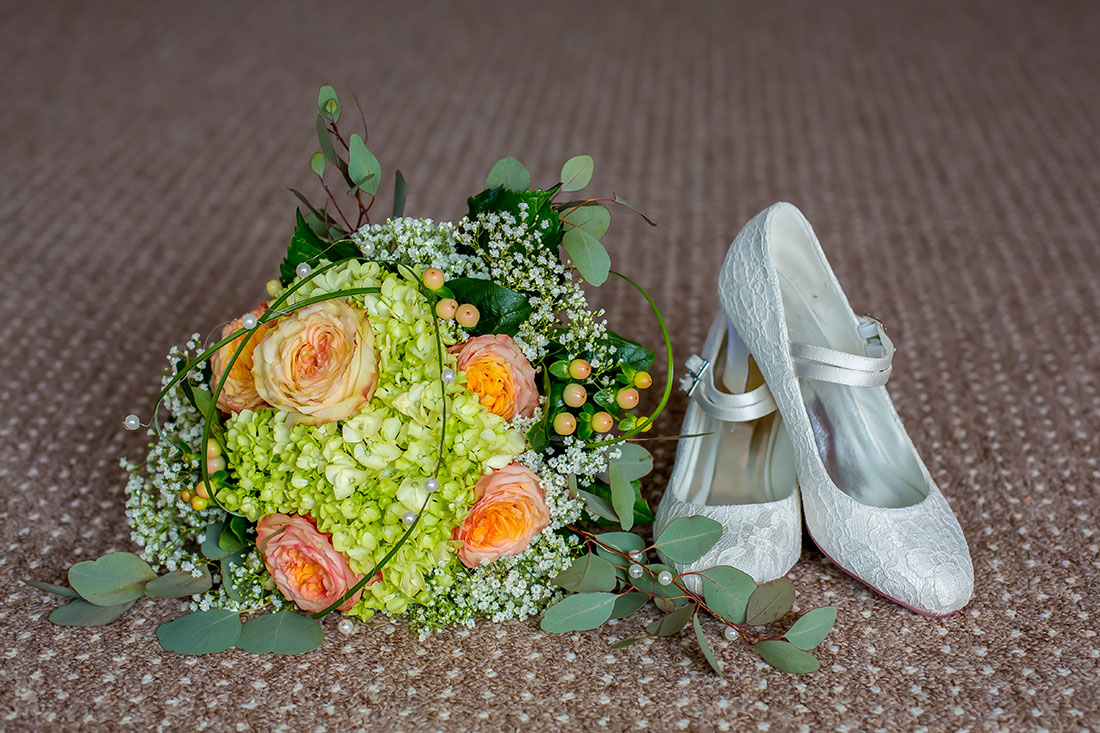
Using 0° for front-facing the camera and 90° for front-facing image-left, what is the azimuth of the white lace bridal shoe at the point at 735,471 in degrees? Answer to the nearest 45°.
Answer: approximately 0°
